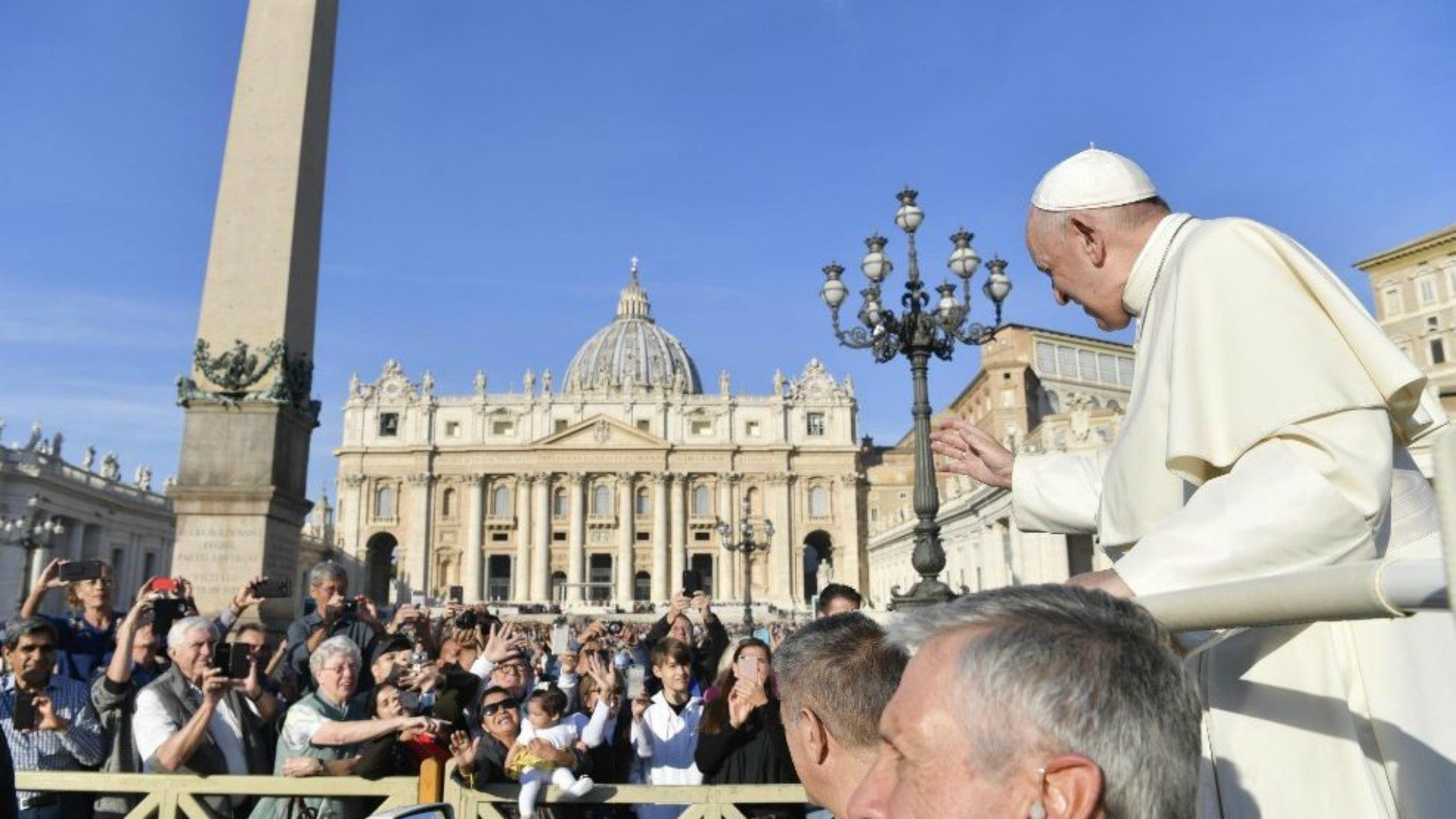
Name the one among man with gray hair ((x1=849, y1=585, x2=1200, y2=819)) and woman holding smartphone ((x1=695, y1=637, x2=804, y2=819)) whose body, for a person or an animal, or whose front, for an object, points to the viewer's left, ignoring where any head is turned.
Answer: the man with gray hair

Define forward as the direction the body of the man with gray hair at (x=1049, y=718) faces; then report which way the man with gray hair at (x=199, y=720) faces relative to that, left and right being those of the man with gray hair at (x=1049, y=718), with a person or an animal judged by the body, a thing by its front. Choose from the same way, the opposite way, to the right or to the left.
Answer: the opposite way

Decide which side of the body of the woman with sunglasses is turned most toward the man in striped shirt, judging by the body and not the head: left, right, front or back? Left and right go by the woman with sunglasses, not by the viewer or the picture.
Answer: right

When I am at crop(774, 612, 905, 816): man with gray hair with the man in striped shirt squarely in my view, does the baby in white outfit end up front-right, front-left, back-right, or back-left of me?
front-right

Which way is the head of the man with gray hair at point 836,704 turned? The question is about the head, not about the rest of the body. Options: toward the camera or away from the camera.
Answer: away from the camera

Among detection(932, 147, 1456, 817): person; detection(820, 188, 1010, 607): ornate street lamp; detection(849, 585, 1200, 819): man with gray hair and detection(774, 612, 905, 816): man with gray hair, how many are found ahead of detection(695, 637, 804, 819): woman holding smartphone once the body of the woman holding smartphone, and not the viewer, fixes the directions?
3

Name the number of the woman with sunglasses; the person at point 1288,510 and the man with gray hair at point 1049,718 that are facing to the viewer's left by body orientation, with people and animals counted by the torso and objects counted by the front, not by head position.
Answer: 2

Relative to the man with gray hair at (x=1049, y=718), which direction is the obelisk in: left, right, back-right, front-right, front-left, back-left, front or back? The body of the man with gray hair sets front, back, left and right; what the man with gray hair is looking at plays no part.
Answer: front-right

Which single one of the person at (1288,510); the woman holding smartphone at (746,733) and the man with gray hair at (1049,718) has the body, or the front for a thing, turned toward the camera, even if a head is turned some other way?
the woman holding smartphone

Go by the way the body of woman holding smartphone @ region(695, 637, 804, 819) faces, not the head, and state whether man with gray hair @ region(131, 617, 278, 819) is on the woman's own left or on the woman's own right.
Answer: on the woman's own right

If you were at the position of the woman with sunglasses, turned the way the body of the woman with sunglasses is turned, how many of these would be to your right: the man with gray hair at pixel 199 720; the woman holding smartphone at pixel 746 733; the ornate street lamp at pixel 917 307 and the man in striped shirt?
2

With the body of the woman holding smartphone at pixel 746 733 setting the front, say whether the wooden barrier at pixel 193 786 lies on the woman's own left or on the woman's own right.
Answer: on the woman's own right

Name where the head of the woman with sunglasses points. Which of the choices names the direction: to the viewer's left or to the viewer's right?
to the viewer's right

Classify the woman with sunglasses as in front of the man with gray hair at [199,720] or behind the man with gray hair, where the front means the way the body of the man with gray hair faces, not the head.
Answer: in front

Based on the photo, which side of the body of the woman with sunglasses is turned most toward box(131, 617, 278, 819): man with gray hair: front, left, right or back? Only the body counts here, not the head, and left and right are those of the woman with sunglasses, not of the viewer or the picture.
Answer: right

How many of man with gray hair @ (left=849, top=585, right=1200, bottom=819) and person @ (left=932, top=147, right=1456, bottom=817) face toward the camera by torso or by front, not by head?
0

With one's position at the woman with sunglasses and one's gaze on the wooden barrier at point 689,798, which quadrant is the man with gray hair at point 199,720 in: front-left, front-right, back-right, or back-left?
back-right

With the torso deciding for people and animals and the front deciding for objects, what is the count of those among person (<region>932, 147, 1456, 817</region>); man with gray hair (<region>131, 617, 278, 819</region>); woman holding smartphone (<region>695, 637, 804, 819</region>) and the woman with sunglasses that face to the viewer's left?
1

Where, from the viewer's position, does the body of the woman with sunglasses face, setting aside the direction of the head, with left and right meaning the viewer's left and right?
facing the viewer
